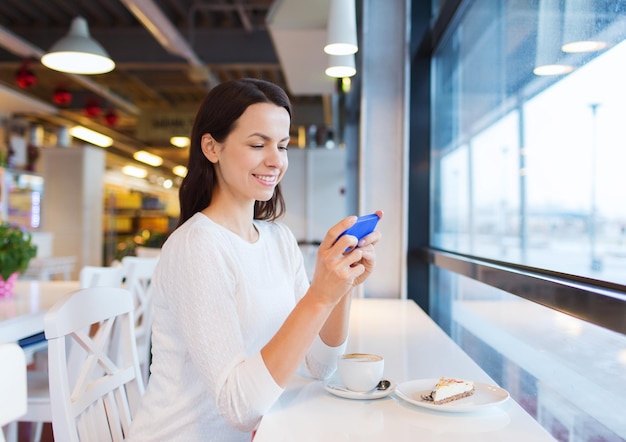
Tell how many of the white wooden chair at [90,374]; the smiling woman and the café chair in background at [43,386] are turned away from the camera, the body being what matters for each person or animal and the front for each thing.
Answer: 0

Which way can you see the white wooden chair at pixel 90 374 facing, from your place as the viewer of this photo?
facing the viewer and to the right of the viewer

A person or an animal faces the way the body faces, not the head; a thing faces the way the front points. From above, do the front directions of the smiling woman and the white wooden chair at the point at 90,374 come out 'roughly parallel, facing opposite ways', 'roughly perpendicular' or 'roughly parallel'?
roughly parallel

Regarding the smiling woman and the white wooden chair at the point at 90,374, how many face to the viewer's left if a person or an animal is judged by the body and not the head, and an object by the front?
0

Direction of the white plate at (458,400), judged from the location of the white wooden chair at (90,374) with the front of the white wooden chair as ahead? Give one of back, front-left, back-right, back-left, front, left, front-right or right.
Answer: front

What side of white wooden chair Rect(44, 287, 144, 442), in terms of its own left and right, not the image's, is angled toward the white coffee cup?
front

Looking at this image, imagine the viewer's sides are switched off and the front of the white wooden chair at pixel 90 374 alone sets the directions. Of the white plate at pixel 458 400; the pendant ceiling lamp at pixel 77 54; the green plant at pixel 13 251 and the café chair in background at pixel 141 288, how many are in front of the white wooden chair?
1

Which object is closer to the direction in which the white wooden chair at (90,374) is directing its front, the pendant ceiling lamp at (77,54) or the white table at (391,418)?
the white table

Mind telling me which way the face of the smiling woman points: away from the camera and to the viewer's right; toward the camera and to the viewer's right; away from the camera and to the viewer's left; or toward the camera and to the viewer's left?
toward the camera and to the viewer's right

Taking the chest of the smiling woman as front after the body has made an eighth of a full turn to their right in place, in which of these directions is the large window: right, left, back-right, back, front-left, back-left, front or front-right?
left
